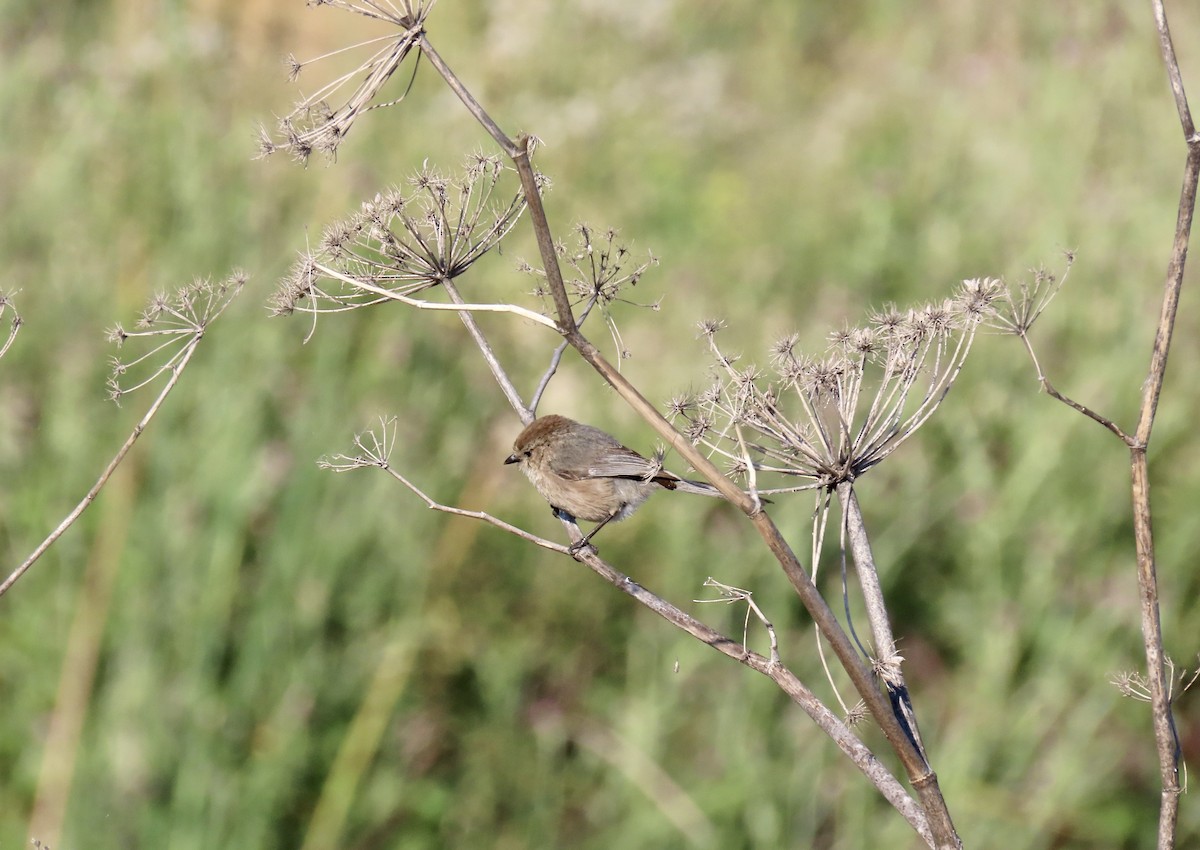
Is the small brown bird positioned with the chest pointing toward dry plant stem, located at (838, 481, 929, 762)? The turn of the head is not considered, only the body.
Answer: no

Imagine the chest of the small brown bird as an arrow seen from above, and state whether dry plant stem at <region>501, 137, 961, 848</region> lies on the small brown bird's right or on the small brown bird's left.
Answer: on the small brown bird's left

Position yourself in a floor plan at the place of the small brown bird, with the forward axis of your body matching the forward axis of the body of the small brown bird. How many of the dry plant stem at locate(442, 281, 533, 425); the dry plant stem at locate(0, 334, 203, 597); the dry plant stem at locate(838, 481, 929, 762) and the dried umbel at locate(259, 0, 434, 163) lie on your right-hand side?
0

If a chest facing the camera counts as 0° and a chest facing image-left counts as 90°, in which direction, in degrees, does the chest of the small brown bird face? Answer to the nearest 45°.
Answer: approximately 90°

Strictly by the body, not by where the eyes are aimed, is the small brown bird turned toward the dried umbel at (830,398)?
no
